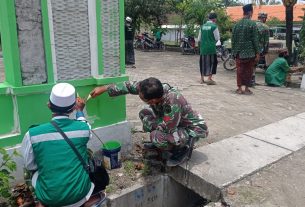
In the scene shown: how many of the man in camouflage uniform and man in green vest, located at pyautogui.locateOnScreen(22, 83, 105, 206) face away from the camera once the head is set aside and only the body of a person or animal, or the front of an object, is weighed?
1

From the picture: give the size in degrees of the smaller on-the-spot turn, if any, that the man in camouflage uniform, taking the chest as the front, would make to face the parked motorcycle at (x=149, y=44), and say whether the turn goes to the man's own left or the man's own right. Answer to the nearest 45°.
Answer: approximately 135° to the man's own right

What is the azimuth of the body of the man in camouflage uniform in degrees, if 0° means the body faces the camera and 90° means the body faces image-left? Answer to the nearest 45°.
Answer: approximately 45°

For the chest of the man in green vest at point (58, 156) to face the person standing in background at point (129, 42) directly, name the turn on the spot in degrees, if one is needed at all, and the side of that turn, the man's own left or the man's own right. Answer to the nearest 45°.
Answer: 0° — they already face them

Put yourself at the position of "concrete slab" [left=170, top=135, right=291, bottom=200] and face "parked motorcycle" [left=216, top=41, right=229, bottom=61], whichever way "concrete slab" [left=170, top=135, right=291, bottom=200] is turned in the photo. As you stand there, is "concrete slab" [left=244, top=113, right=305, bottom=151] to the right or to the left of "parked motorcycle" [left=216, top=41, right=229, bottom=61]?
right

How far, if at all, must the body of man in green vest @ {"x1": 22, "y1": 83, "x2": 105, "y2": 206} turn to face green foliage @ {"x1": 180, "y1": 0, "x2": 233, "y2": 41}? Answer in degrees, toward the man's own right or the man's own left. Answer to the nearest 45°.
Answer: approximately 45° to the man's own right

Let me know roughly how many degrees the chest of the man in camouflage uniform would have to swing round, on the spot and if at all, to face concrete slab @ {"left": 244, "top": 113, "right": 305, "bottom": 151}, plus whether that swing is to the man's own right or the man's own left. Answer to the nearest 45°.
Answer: approximately 180°

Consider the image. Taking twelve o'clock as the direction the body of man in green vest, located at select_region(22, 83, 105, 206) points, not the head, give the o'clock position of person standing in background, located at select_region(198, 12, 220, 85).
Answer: The person standing in background is roughly at 1 o'clock from the man in green vest.

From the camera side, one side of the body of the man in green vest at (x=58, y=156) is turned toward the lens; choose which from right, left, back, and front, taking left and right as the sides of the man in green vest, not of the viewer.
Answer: back

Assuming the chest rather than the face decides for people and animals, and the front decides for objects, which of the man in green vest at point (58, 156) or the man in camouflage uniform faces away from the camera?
the man in green vest
